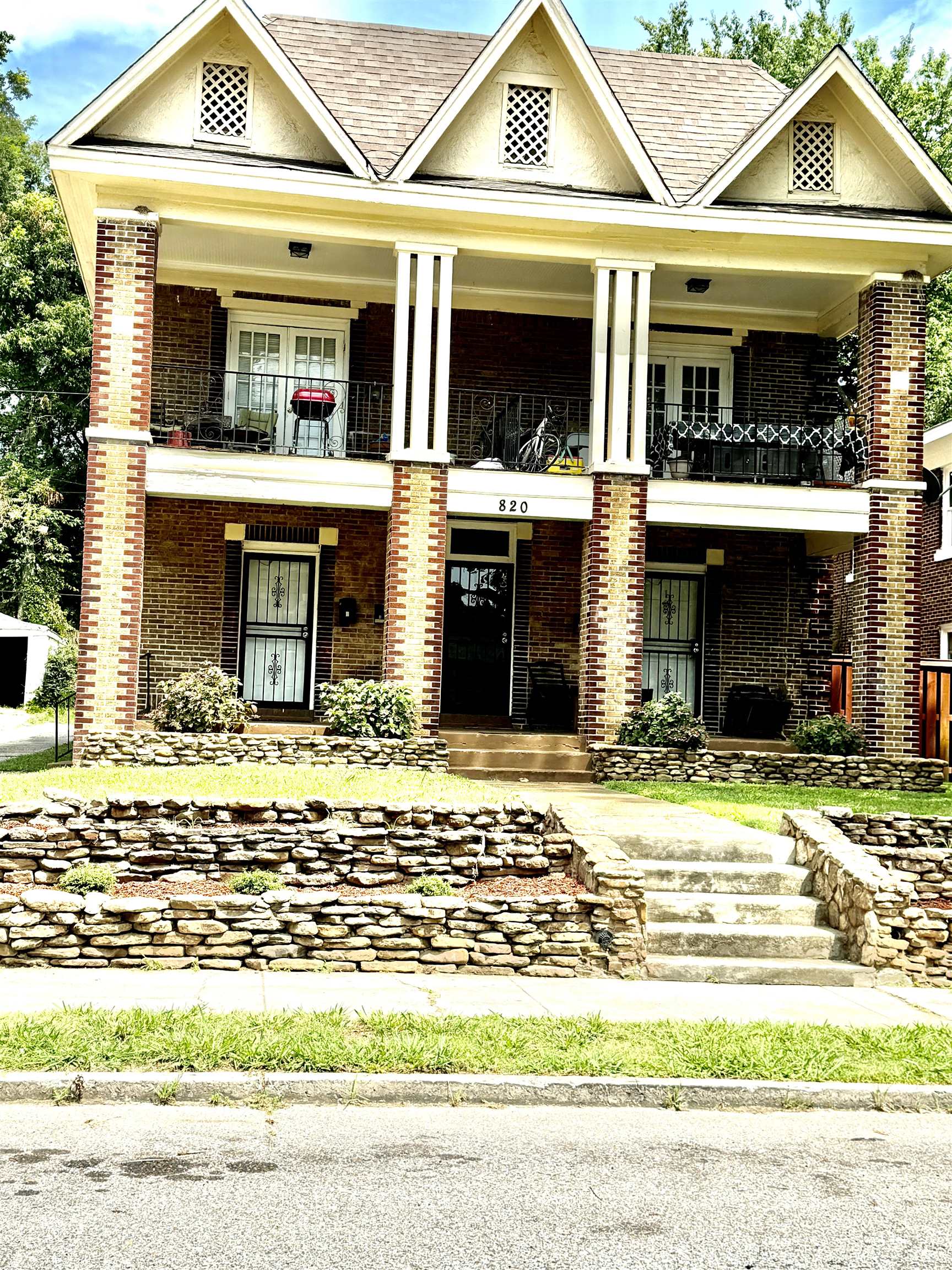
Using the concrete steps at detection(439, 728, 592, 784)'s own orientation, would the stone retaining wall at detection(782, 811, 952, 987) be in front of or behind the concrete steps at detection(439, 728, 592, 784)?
in front

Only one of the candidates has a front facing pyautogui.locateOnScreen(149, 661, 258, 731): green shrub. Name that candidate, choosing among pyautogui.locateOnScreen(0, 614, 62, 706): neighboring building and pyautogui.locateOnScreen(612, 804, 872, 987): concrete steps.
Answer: the neighboring building

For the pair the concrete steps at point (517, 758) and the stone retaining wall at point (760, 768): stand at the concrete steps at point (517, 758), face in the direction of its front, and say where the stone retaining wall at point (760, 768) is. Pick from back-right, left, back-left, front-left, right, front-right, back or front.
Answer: left

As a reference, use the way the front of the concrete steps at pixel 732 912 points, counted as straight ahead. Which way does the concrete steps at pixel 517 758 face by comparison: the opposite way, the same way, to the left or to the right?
the same way

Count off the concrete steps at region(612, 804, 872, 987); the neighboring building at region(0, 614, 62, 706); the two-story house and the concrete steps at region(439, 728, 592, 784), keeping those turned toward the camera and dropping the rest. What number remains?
4

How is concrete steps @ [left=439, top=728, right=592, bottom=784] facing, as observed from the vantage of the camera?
facing the viewer

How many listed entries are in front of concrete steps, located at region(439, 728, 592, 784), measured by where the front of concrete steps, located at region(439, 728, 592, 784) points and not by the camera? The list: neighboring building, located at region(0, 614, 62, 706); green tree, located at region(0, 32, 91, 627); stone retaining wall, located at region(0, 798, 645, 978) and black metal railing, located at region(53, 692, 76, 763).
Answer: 1

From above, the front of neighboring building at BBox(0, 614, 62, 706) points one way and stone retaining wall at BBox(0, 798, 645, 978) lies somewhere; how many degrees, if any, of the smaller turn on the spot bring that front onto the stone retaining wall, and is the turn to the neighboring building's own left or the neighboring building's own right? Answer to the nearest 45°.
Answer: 0° — it already faces it

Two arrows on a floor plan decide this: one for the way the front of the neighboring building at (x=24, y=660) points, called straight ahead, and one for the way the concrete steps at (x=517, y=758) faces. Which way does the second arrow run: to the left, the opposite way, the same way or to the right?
the same way

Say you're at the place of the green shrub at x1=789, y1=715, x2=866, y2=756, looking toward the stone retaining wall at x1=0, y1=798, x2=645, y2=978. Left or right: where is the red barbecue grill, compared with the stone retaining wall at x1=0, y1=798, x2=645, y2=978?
right

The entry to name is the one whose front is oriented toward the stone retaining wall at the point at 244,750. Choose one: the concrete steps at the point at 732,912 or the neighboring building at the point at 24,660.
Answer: the neighboring building

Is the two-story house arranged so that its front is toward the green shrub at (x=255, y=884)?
yes

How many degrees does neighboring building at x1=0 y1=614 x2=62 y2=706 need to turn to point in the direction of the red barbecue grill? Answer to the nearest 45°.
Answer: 0° — it already faces it

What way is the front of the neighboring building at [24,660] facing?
toward the camera

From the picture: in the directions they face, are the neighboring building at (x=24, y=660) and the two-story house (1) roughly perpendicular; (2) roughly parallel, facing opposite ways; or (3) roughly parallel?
roughly parallel

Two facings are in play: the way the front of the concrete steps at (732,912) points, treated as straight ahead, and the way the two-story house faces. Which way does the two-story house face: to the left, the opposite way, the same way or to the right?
the same way

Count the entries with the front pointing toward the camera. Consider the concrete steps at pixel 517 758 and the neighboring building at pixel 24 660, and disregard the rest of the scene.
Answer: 2
